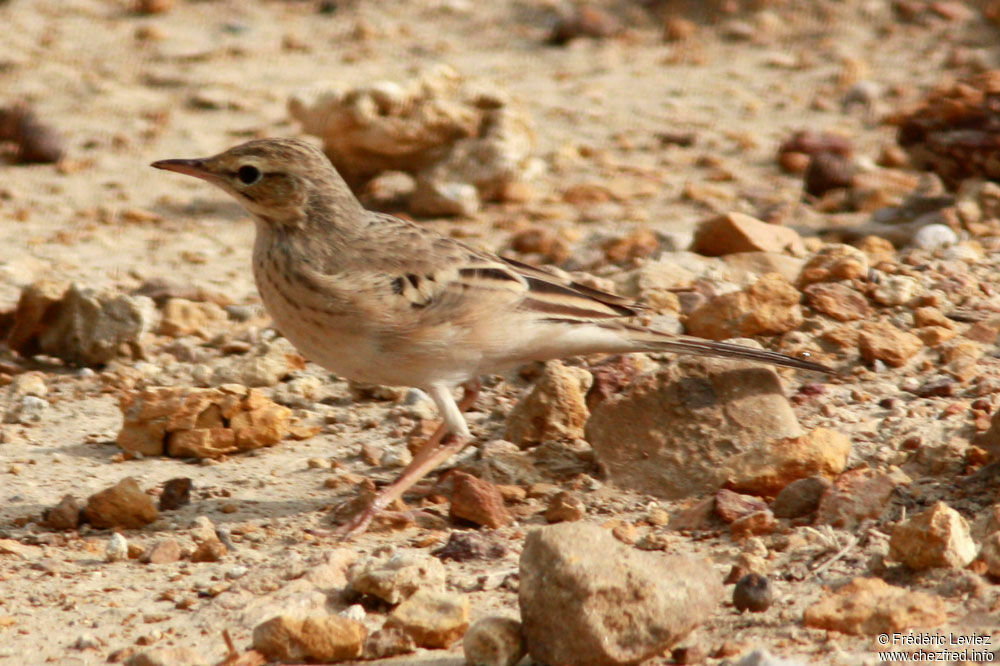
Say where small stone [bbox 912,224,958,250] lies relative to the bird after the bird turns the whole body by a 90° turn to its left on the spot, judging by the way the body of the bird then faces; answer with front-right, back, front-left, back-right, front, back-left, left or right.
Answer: back-left

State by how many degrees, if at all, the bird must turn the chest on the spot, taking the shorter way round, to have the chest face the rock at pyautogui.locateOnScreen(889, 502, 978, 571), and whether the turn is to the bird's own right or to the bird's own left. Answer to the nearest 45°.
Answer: approximately 135° to the bird's own left

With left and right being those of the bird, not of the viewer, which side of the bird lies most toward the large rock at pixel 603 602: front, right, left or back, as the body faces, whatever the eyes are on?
left

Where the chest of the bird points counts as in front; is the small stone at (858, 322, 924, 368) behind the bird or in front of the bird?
behind

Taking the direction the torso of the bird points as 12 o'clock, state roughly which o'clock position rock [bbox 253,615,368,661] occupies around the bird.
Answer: The rock is roughly at 9 o'clock from the bird.

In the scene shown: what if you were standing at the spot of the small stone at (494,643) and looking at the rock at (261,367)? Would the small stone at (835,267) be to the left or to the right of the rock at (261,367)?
right

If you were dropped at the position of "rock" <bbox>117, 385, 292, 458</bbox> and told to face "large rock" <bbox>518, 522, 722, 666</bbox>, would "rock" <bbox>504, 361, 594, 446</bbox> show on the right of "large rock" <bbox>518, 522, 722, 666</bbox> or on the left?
left

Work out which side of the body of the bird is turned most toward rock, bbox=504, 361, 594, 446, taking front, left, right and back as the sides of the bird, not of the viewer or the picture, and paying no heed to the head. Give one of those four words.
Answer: back

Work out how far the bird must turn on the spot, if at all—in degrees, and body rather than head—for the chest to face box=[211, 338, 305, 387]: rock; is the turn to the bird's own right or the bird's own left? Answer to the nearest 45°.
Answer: approximately 45° to the bird's own right

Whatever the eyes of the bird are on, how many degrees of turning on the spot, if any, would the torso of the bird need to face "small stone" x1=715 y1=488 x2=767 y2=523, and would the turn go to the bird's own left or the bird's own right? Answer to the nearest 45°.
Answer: approximately 135° to the bird's own left

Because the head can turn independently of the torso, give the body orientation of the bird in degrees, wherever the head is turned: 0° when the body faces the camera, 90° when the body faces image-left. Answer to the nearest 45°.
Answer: approximately 90°

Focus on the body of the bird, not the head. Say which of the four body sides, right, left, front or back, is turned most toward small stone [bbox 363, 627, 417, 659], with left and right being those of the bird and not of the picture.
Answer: left

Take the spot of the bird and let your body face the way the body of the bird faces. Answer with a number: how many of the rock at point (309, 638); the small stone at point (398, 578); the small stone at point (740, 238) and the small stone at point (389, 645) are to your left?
3

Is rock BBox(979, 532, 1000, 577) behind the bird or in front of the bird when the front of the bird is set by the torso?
behind
